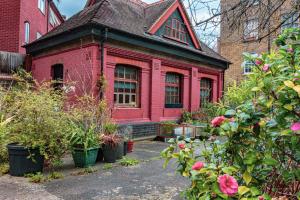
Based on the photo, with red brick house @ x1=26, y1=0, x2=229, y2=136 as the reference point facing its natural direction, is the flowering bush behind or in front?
in front

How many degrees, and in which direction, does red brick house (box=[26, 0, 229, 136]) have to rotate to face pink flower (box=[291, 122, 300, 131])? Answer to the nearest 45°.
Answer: approximately 45° to its right

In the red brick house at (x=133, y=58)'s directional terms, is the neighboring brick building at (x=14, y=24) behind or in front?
behind

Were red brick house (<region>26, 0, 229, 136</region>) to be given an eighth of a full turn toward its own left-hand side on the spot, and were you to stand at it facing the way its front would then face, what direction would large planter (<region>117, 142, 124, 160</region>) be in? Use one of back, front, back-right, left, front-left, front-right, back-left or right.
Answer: right

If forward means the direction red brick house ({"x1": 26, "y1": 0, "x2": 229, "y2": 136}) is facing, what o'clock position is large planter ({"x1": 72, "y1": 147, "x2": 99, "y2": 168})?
The large planter is roughly at 2 o'clock from the red brick house.

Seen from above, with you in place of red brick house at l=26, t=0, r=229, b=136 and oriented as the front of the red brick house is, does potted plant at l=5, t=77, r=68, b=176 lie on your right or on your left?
on your right

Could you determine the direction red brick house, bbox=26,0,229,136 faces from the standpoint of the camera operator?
facing the viewer and to the right of the viewer

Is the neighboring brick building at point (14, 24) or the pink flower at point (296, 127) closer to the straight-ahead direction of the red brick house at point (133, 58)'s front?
the pink flower
